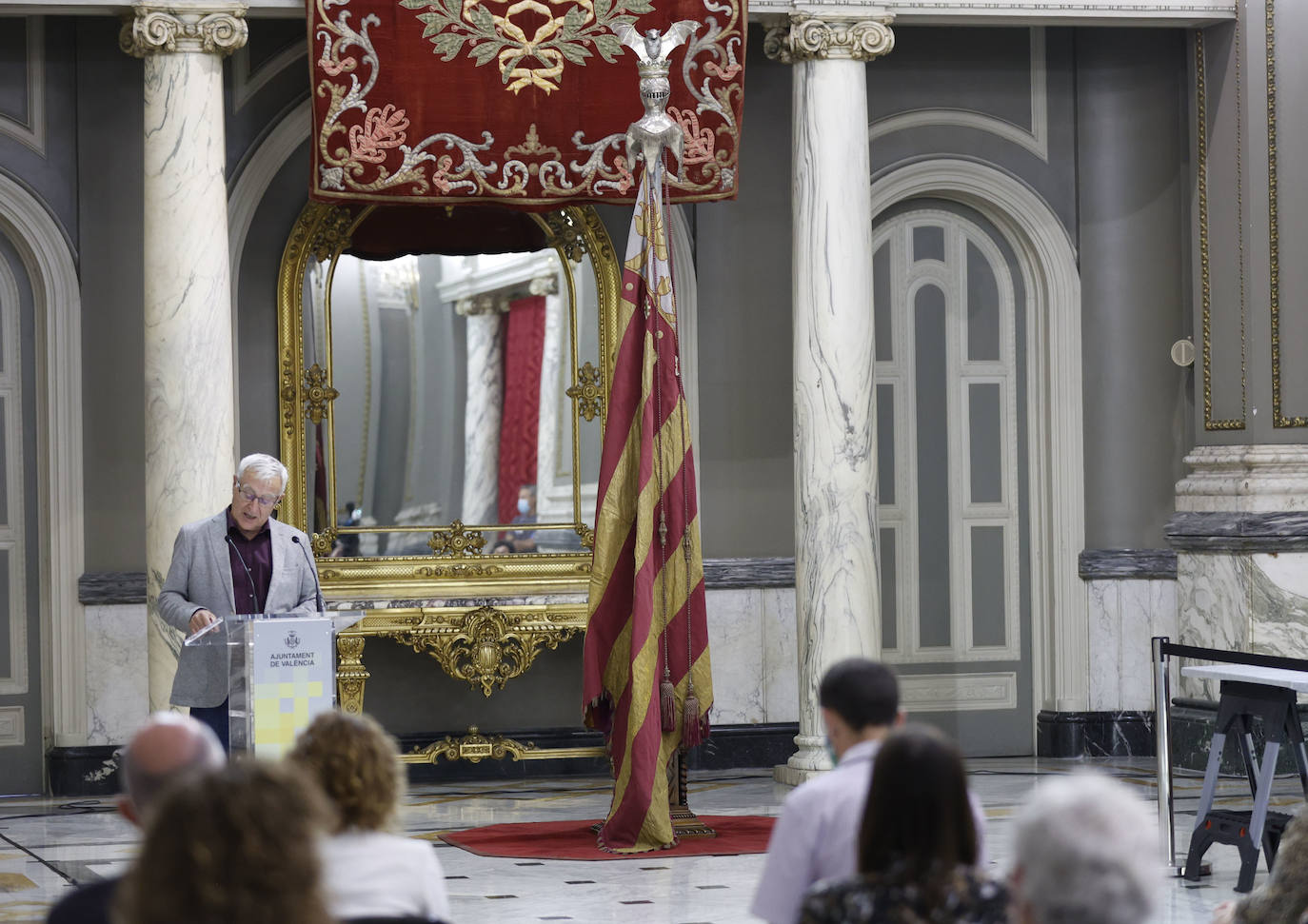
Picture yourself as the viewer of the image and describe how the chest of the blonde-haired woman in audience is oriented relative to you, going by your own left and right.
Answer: facing away from the viewer and to the left of the viewer

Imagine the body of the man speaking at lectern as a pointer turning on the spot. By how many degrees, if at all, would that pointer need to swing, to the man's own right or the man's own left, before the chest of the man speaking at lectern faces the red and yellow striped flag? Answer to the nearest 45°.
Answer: approximately 90° to the man's own left

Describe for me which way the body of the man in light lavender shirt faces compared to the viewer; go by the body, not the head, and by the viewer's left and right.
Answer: facing away from the viewer and to the left of the viewer

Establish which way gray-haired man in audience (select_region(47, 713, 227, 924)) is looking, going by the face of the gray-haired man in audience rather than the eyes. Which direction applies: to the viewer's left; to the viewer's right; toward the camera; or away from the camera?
away from the camera

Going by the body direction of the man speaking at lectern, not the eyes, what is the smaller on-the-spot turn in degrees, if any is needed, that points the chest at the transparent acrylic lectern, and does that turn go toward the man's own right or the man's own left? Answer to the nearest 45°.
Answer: approximately 45° to the man's own right

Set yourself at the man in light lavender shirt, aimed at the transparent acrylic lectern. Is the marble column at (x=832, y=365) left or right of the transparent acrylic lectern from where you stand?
right

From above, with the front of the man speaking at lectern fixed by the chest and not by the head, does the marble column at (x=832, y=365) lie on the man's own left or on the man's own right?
on the man's own left

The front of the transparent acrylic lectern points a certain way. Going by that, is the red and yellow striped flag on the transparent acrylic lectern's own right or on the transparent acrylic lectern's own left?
on the transparent acrylic lectern's own left

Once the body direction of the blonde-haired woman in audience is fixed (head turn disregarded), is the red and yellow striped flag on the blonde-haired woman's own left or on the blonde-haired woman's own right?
on the blonde-haired woman's own right

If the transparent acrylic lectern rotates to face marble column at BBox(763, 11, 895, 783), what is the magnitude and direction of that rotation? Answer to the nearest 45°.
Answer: approximately 90° to its left
